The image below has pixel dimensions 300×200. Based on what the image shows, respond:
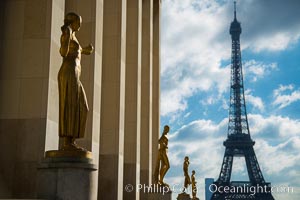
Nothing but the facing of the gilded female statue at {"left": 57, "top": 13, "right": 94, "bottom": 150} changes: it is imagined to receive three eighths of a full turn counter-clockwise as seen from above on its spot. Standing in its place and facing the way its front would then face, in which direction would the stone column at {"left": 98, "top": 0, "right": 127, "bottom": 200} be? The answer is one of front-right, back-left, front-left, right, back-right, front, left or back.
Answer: front-right

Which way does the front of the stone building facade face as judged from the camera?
facing to the right of the viewer

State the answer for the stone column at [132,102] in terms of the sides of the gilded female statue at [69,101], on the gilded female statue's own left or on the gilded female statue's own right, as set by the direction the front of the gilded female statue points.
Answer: on the gilded female statue's own left

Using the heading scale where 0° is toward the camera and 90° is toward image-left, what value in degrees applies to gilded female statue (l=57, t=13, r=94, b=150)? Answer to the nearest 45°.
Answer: approximately 270°

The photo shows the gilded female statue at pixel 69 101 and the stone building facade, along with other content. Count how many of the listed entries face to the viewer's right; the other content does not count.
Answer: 2

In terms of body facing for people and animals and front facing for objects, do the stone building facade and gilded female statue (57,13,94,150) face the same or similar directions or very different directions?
same or similar directions

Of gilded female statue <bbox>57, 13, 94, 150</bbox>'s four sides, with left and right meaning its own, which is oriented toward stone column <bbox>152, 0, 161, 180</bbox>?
left
